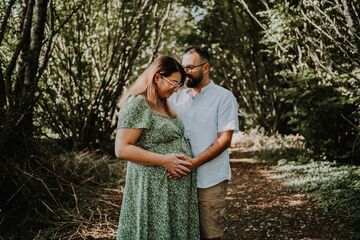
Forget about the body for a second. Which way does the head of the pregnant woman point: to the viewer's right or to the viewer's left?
to the viewer's right

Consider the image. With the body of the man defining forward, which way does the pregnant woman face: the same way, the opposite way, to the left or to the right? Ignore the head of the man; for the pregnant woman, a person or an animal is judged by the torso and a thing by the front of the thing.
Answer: to the left

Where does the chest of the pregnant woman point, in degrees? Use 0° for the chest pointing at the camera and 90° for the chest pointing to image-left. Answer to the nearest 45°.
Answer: approximately 315°

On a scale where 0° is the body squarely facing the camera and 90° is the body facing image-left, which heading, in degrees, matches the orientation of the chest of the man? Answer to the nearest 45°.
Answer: approximately 45°
